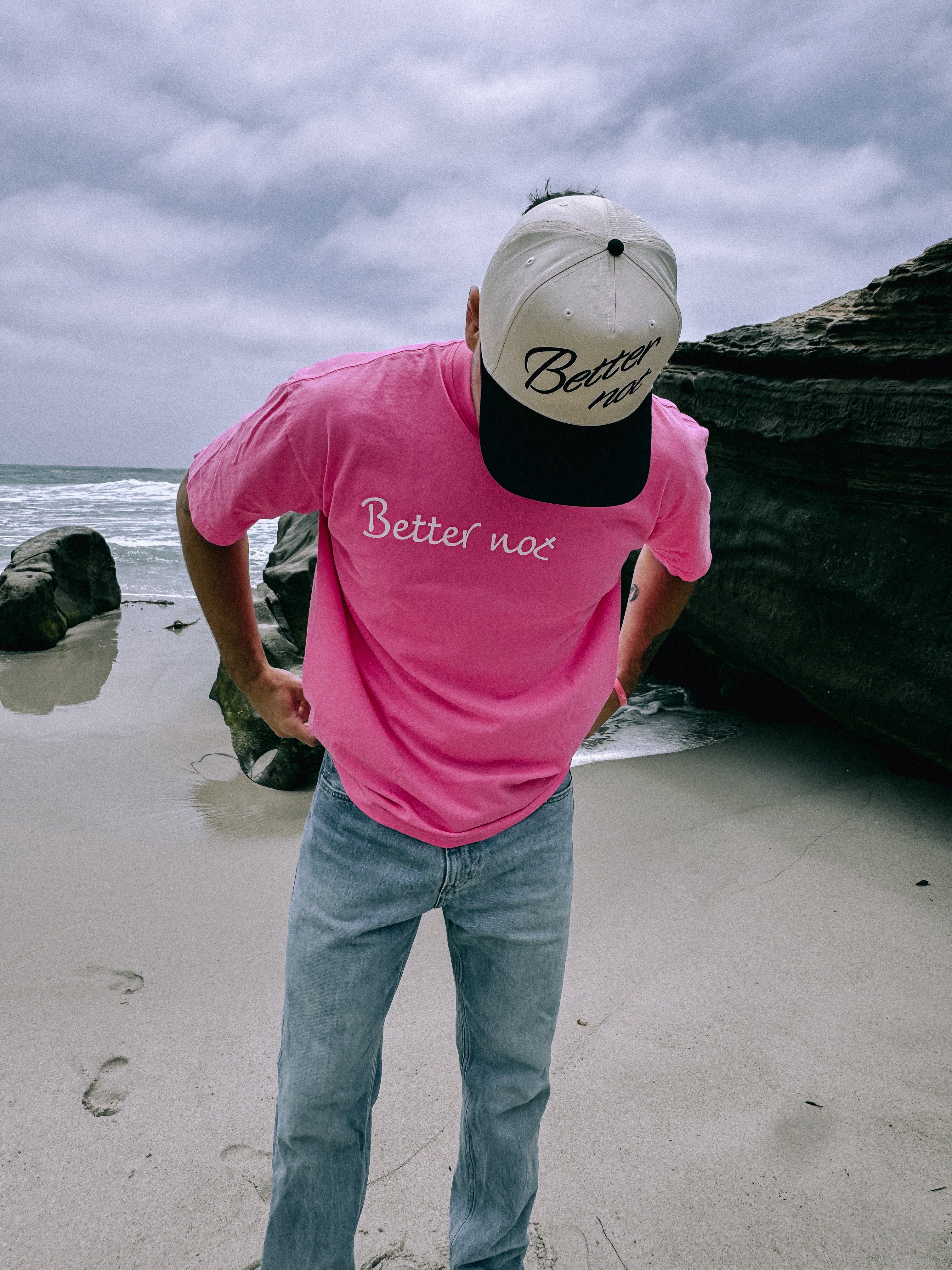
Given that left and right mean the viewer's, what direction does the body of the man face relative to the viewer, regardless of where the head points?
facing the viewer

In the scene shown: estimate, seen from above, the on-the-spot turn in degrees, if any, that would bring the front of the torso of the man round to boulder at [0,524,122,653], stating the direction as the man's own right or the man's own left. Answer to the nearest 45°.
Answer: approximately 135° to the man's own right

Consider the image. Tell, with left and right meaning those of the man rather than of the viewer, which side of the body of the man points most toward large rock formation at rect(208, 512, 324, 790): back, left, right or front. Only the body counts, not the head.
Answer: back

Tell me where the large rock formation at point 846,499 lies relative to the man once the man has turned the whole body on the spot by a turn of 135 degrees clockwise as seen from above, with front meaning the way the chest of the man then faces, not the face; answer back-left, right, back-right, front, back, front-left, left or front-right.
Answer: right
